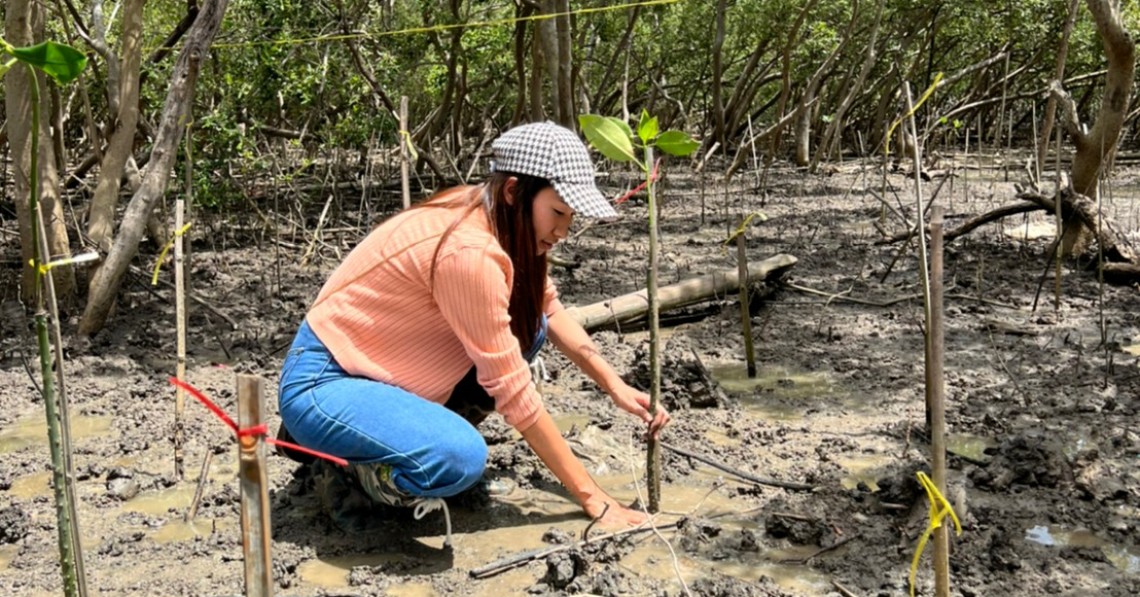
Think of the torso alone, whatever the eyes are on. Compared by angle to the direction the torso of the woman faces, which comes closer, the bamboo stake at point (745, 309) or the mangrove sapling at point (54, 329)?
the bamboo stake

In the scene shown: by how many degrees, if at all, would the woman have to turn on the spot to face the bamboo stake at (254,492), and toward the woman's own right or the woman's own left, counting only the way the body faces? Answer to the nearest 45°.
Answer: approximately 90° to the woman's own right

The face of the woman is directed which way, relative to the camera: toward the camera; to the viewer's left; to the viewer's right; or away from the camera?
to the viewer's right

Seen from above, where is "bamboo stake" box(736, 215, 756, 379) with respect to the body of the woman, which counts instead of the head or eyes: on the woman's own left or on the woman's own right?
on the woman's own left

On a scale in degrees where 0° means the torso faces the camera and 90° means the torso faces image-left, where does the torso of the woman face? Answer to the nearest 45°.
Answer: approximately 270°

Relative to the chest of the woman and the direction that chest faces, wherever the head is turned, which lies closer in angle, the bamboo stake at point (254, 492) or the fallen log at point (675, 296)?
the fallen log

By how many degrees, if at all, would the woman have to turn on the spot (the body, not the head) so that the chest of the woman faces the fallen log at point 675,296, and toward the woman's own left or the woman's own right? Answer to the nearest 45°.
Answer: approximately 45° to the woman's own left
